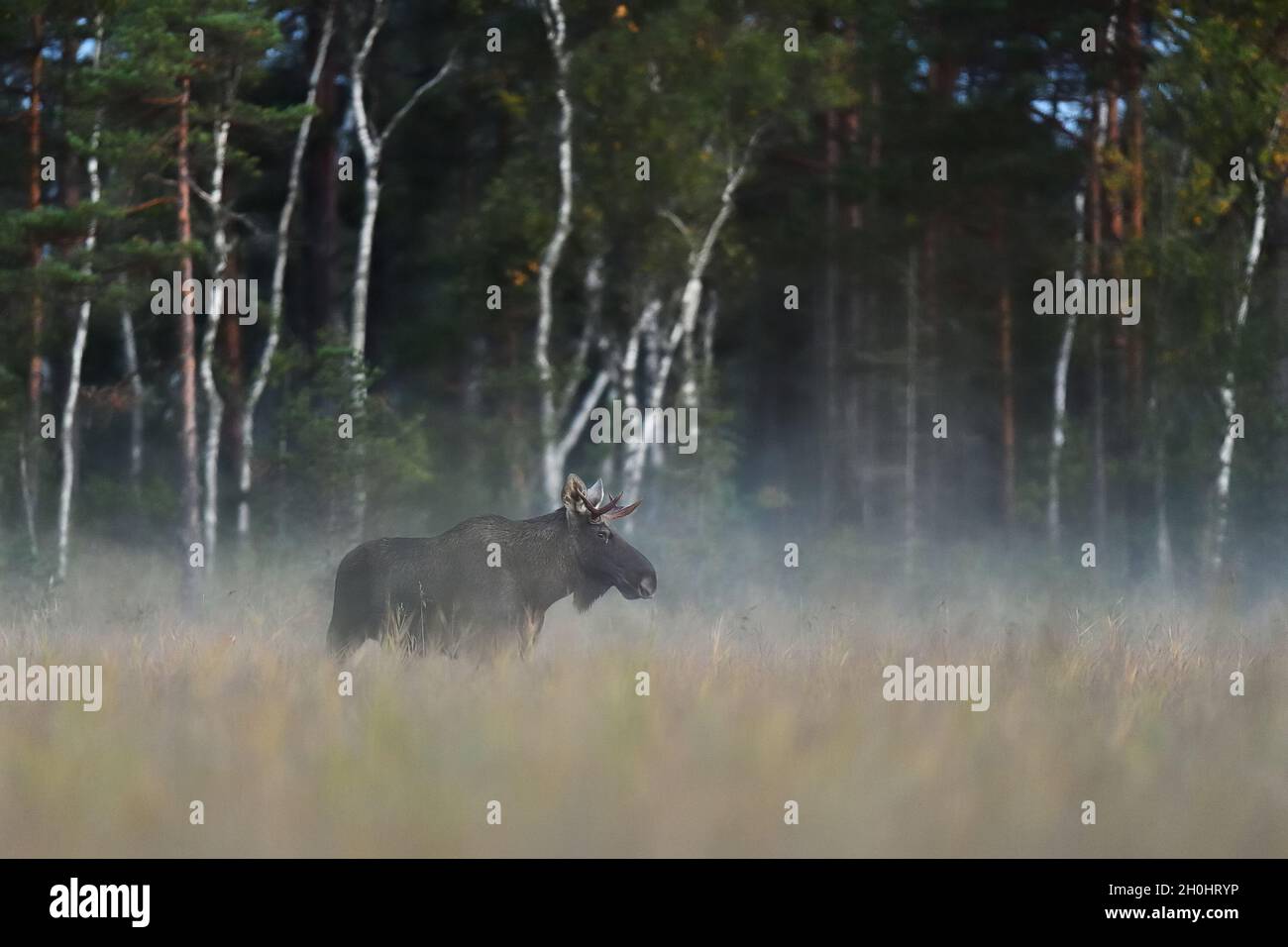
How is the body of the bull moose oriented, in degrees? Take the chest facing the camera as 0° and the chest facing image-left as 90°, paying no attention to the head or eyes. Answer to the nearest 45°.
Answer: approximately 270°
